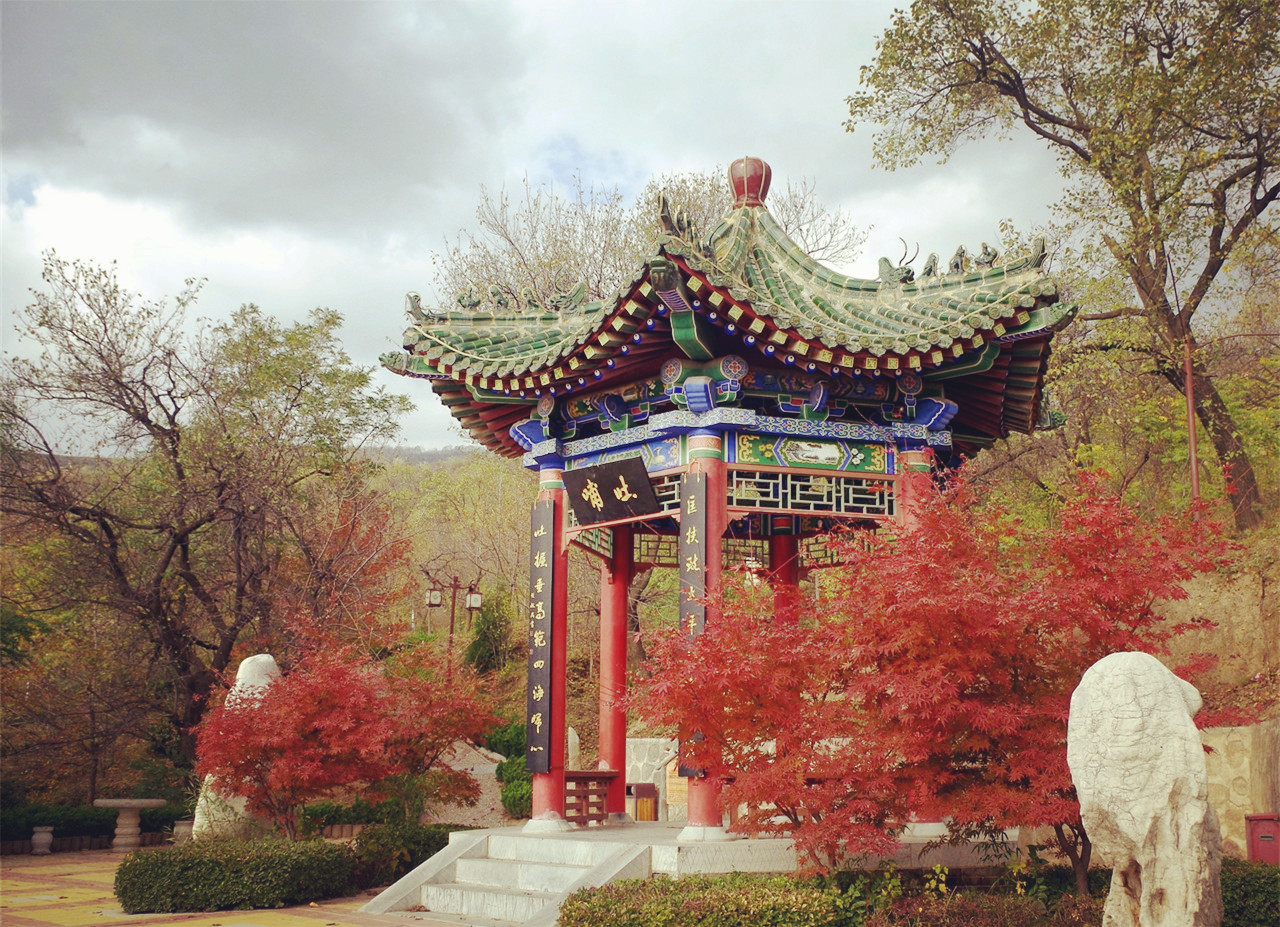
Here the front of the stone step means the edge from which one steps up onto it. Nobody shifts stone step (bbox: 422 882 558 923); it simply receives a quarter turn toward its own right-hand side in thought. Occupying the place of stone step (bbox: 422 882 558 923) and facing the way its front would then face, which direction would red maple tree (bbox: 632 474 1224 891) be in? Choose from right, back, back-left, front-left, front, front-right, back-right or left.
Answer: back

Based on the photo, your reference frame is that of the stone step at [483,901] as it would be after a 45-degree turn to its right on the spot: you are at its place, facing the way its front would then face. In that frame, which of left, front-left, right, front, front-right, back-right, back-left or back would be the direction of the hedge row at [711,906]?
back-left

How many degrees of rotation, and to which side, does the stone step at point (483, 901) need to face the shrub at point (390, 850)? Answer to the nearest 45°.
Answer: approximately 135° to its right

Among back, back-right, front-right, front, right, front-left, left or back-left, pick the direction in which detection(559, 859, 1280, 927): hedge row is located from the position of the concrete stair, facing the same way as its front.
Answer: left

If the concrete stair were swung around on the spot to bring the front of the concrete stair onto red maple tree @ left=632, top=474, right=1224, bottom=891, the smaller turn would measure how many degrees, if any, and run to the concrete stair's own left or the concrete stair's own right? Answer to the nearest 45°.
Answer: approximately 90° to the concrete stair's own left

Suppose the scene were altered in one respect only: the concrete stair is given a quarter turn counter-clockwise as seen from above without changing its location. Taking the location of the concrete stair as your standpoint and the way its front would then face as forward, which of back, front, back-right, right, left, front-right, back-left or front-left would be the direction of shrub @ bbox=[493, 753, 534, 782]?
back-left

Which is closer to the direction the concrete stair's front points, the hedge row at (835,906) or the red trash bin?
the hedge row

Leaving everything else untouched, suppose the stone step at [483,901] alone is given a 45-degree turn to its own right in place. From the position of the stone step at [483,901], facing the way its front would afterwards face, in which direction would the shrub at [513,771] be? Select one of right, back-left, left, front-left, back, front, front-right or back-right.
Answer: right

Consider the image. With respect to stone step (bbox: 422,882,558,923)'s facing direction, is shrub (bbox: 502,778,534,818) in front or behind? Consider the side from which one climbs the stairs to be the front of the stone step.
behind

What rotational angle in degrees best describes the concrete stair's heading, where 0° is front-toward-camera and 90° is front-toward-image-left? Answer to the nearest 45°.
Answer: approximately 45°

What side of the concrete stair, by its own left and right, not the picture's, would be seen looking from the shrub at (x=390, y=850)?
right

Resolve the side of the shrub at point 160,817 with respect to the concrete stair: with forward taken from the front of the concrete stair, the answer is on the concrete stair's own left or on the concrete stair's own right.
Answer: on the concrete stair's own right
